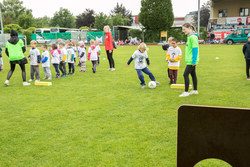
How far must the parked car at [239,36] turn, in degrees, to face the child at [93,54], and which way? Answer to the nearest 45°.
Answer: approximately 90° to its left

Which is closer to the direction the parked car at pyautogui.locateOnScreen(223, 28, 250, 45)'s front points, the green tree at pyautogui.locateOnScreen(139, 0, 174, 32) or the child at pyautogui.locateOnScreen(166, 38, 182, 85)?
the green tree

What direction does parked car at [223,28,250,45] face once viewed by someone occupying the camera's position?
facing to the left of the viewer

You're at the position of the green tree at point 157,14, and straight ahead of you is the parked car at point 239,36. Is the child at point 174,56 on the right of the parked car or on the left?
right

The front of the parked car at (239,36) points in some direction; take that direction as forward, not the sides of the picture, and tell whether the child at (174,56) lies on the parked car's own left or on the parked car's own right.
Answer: on the parked car's own left

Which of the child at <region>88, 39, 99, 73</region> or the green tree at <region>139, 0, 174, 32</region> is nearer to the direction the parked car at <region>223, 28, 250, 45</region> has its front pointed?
the green tree
